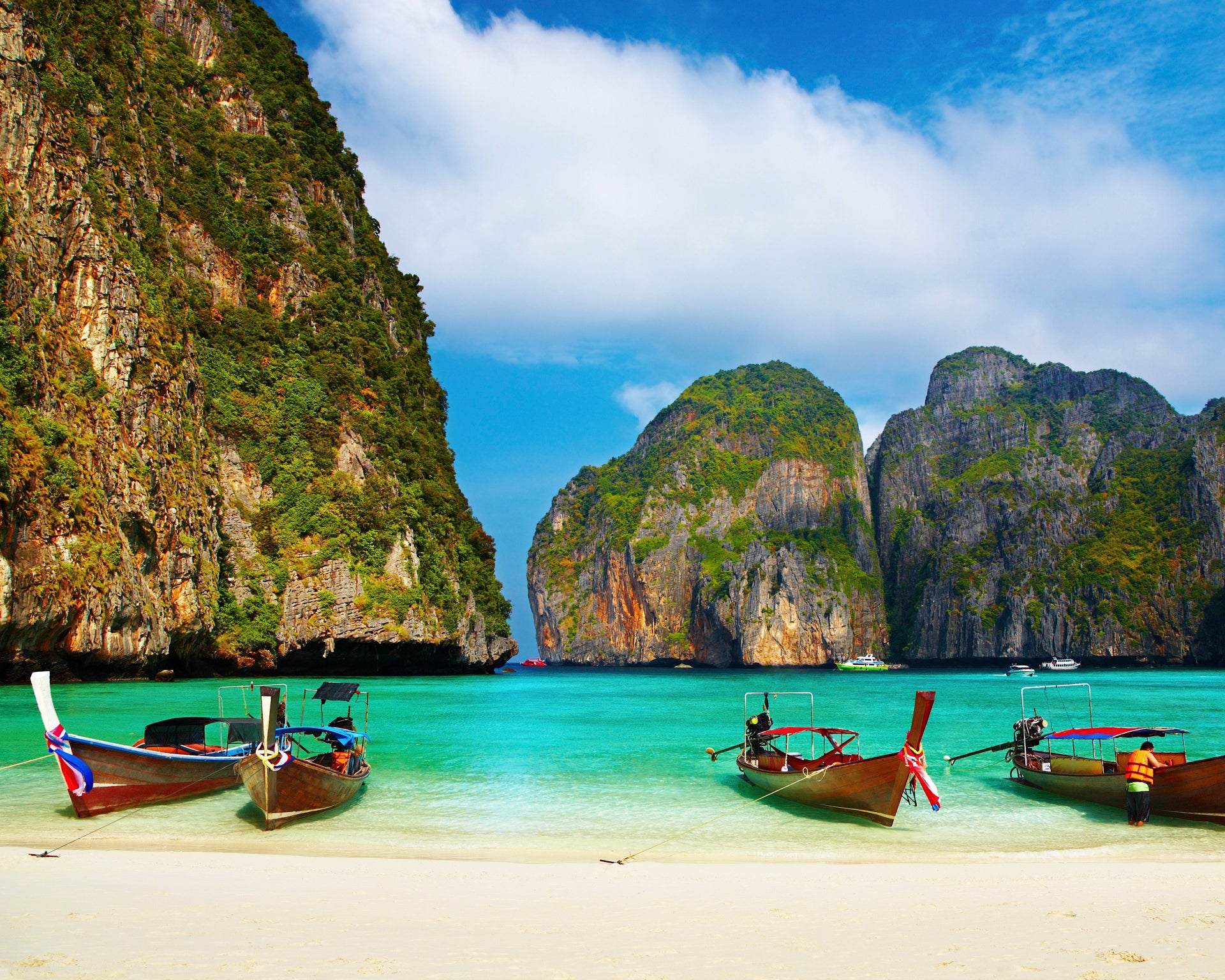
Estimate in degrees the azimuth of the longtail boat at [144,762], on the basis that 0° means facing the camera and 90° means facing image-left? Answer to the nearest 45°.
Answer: approximately 45°

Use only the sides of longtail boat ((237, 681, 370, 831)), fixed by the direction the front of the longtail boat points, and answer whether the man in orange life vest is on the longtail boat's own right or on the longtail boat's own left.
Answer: on the longtail boat's own left

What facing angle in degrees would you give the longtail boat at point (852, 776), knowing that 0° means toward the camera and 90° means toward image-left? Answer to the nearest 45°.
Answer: approximately 315°

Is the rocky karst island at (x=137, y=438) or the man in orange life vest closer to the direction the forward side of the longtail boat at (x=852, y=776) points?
the man in orange life vest

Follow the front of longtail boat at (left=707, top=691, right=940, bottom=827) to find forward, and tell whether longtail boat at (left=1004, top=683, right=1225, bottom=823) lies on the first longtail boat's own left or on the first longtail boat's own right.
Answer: on the first longtail boat's own left

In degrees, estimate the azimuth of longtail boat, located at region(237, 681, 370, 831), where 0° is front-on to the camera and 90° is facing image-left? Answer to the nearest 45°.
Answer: approximately 45°

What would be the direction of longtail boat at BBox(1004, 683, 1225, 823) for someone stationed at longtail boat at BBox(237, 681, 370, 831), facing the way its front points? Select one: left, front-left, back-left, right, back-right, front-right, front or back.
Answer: back-left
